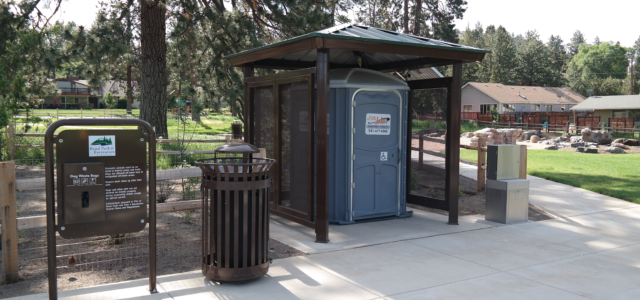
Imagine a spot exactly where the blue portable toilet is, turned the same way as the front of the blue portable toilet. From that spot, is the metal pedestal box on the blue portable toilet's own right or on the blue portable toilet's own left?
on the blue portable toilet's own left

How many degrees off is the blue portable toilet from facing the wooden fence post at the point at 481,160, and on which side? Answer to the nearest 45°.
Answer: approximately 90° to its left

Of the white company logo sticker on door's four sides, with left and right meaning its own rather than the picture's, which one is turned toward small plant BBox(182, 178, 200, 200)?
right

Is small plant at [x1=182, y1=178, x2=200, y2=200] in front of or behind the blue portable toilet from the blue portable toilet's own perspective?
behind

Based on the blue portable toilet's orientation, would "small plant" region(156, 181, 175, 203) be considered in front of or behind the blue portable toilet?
behind

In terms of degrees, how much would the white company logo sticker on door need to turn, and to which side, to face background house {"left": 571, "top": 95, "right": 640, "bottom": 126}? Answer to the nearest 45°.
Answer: approximately 135° to its left

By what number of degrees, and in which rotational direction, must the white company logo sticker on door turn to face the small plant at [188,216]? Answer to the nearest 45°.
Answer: approximately 90° to its right

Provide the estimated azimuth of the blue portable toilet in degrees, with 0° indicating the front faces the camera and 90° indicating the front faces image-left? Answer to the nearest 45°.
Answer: approximately 315°

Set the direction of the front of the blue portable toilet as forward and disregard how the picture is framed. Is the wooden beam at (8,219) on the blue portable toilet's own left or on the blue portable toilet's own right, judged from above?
on the blue portable toilet's own right

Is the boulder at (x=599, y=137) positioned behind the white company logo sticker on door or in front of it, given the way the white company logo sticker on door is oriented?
behind

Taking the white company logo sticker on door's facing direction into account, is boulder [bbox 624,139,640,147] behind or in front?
behind
